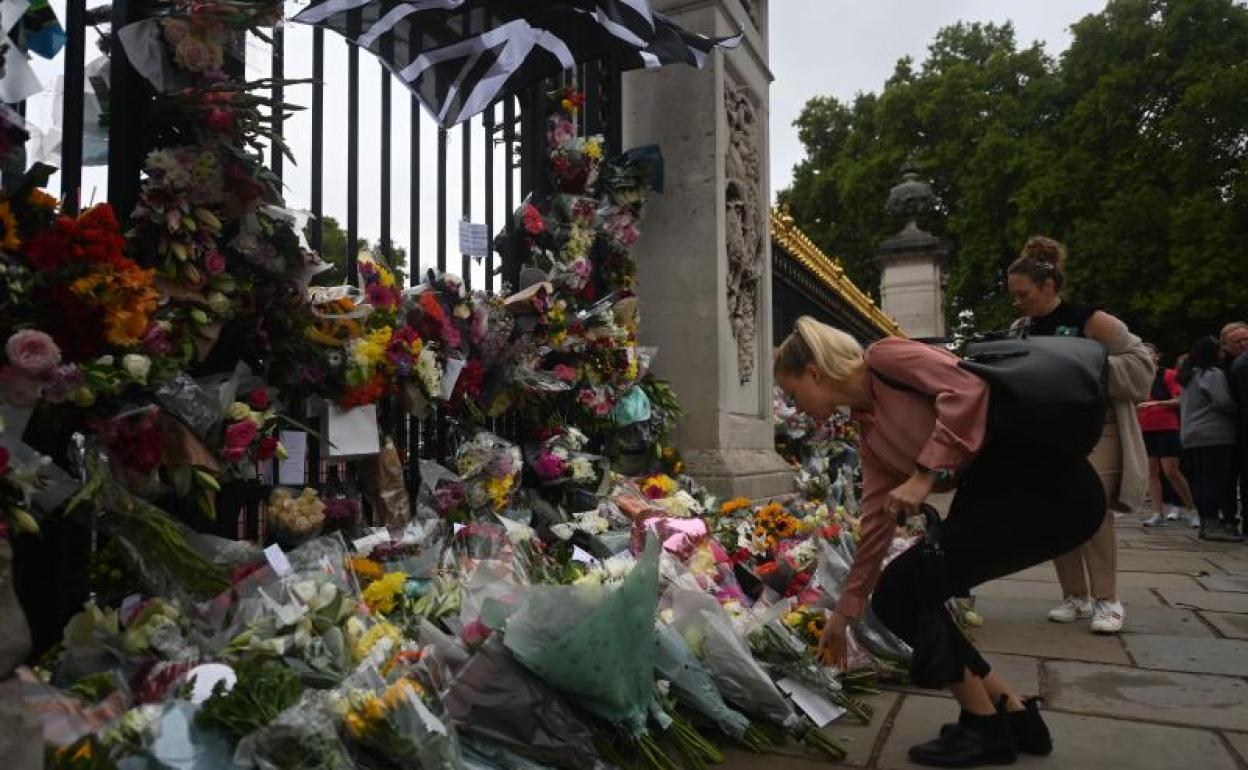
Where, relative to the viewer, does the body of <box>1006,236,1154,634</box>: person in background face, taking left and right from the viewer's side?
facing the viewer and to the left of the viewer

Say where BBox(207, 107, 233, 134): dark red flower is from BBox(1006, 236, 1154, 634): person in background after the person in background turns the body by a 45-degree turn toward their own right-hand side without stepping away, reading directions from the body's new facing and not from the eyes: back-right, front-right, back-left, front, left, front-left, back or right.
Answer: front-left

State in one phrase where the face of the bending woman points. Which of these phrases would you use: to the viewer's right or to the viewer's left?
to the viewer's left

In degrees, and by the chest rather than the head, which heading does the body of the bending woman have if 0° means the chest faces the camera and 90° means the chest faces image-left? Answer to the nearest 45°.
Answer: approximately 90°

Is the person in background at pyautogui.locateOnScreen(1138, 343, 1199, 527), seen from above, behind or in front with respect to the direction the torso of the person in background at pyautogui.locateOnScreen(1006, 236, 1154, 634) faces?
behind

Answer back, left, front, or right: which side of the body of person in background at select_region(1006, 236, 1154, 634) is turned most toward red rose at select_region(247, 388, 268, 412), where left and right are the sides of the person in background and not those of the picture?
front

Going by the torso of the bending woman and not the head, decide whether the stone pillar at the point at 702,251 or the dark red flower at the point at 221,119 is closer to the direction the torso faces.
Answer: the dark red flower

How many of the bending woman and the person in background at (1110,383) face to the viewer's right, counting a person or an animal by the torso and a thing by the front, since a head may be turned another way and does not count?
0

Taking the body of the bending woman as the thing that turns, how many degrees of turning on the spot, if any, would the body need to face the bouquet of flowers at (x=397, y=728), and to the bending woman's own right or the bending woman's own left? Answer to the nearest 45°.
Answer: approximately 45° to the bending woman's own left

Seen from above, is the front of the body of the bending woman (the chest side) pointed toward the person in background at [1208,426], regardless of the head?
no

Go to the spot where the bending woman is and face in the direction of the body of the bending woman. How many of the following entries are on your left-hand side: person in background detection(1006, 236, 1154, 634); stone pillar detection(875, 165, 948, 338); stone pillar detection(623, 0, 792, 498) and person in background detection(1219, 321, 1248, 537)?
0

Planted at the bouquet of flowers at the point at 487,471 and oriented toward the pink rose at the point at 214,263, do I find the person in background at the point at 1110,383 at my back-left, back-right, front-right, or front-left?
back-left

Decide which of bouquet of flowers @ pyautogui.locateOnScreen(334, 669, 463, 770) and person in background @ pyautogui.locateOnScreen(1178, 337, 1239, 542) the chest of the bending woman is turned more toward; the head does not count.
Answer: the bouquet of flowers

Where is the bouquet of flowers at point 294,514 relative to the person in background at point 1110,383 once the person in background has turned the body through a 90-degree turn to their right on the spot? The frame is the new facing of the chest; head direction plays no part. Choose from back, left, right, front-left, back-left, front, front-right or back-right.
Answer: left

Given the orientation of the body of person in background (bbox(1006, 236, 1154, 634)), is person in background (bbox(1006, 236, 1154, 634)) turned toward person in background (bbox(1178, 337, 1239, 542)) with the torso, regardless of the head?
no

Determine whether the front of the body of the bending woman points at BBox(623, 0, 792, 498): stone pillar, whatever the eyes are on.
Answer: no
